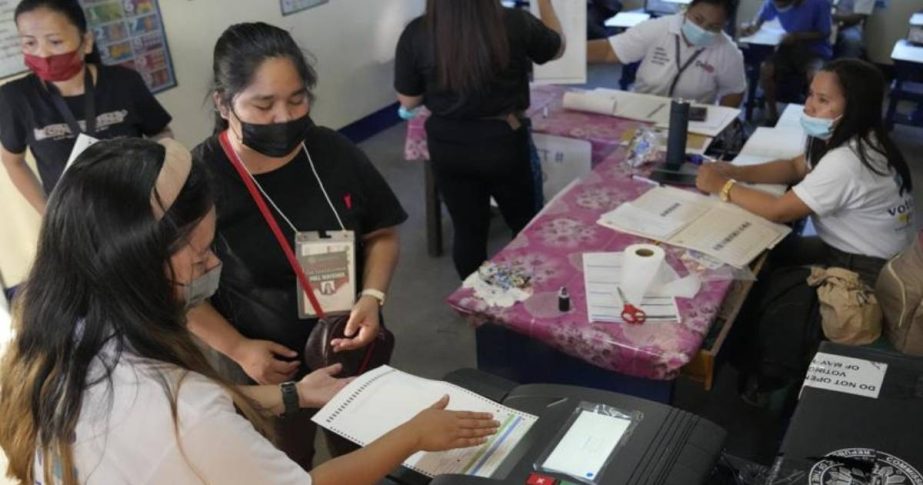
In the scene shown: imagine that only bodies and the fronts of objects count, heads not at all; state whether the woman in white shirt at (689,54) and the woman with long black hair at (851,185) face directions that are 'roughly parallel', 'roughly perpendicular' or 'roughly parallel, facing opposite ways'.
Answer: roughly perpendicular

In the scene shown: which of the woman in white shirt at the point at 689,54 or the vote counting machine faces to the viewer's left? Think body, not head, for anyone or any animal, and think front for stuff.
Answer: the vote counting machine

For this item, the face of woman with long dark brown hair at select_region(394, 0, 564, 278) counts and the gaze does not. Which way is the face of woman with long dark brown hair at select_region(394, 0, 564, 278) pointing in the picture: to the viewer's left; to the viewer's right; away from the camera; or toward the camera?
away from the camera

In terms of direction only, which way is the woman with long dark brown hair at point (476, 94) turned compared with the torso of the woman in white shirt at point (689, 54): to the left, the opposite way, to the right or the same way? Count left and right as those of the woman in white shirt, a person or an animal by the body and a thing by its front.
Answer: the opposite way

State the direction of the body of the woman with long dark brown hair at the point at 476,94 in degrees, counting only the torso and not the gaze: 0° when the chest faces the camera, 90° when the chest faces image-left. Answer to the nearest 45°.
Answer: approximately 180°

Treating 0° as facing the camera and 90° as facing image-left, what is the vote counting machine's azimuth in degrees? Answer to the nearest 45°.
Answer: approximately 90°

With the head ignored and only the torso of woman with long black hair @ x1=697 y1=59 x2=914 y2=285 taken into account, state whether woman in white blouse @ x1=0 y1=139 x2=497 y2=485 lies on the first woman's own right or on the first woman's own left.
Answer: on the first woman's own left

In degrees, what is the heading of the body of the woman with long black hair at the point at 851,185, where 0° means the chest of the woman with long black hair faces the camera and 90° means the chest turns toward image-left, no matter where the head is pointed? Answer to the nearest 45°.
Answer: approximately 90°

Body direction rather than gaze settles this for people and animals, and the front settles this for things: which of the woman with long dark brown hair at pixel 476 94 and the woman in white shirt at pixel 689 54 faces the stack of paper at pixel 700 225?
the woman in white shirt

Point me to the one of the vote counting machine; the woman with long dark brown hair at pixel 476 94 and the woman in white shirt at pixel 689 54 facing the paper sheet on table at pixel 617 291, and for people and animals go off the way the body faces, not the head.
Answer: the woman in white shirt

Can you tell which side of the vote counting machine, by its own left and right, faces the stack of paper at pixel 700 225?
right
